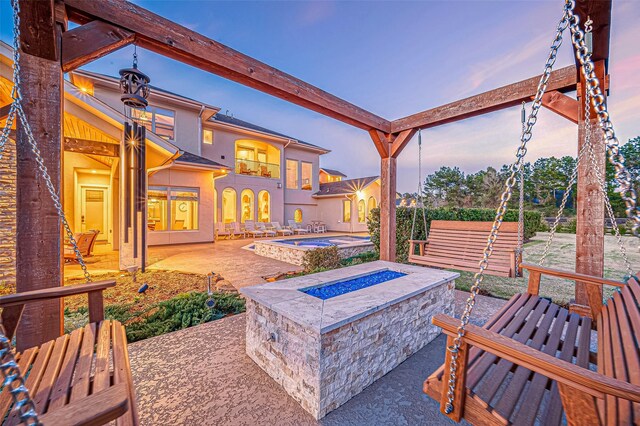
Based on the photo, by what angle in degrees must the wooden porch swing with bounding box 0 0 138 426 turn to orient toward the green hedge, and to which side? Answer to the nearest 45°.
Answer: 0° — it already faces it

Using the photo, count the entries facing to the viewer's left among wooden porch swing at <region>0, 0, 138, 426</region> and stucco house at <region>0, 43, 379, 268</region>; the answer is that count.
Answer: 0

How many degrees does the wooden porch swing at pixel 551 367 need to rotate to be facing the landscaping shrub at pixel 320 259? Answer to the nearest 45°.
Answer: approximately 45° to its right

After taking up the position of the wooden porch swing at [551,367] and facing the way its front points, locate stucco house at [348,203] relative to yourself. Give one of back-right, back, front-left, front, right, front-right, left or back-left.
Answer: front-right

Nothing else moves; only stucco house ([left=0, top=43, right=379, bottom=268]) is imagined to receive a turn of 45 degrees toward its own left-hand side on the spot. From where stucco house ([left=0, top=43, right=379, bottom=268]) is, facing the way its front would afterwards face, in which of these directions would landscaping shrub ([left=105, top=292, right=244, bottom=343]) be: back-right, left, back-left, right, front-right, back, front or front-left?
right

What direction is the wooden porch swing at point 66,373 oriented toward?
to the viewer's right

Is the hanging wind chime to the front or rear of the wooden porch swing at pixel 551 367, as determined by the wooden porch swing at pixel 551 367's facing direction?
to the front

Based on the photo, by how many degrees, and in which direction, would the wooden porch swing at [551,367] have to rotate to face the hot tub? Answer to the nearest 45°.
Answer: approximately 45° to its right

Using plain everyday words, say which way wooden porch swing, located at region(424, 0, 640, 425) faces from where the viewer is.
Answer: facing to the left of the viewer

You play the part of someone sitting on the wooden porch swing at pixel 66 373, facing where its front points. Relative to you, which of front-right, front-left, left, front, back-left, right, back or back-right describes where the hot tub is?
front-left

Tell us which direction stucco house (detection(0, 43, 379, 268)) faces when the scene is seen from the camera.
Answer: facing the viewer and to the right of the viewer

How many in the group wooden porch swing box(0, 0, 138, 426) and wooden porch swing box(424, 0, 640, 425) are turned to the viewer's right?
1
